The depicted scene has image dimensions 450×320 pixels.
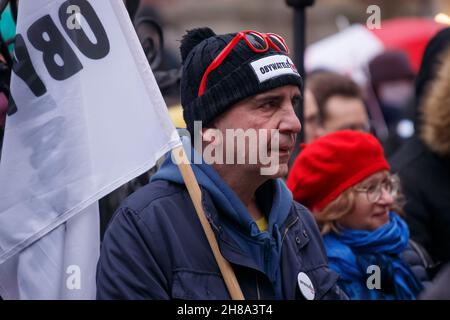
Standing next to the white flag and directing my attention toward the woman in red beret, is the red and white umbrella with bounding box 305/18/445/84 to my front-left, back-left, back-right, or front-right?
front-left

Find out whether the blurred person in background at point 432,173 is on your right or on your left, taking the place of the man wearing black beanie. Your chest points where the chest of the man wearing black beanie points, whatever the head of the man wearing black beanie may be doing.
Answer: on your left

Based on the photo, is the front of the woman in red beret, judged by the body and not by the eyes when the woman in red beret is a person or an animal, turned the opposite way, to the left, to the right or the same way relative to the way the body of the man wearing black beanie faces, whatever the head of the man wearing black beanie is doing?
the same way

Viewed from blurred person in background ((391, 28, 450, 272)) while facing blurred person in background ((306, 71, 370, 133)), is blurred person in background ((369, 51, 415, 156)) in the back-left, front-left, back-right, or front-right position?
front-right

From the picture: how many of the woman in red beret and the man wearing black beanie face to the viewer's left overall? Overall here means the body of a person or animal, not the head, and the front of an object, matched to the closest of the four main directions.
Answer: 0

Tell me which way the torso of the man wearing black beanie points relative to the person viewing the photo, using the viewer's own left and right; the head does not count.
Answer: facing the viewer and to the right of the viewer

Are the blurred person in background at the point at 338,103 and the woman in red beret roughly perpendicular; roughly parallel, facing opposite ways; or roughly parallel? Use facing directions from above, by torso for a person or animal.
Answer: roughly parallel

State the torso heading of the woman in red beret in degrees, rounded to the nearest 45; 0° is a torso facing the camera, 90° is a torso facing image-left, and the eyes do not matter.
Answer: approximately 315°

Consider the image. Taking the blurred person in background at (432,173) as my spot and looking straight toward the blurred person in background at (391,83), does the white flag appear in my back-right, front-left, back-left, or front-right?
back-left

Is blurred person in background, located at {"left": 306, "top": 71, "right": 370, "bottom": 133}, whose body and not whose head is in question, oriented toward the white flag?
no

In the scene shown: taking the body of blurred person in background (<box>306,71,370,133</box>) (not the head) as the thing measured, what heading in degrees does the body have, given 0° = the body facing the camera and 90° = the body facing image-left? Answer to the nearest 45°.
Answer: approximately 315°

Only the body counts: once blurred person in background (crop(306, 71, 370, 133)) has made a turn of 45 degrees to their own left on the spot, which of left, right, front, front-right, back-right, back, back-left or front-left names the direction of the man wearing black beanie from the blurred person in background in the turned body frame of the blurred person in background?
right

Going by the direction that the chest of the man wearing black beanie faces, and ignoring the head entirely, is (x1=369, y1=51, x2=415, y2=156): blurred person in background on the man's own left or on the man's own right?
on the man's own left
